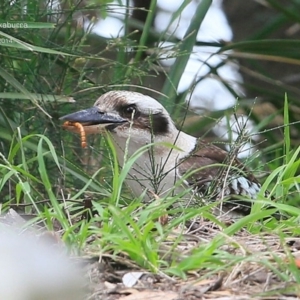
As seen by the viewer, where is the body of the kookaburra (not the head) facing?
to the viewer's left
